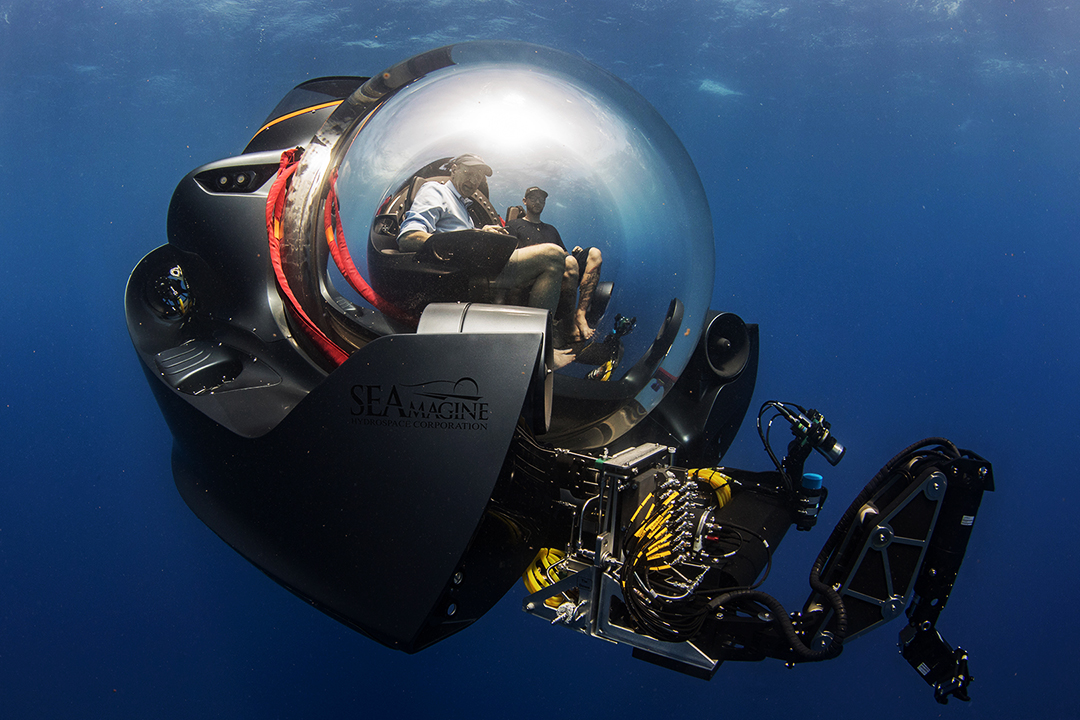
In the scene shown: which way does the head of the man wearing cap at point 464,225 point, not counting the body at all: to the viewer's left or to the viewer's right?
to the viewer's right

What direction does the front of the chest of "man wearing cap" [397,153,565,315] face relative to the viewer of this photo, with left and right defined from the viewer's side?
facing the viewer and to the right of the viewer

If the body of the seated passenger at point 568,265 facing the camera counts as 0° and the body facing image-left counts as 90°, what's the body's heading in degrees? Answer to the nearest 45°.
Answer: approximately 315°

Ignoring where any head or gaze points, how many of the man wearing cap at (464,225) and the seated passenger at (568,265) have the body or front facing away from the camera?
0
